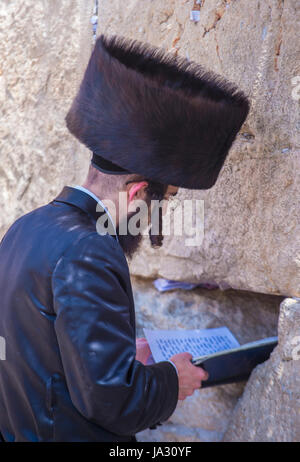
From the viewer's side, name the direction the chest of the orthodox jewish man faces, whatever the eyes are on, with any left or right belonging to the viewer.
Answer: facing away from the viewer and to the right of the viewer
